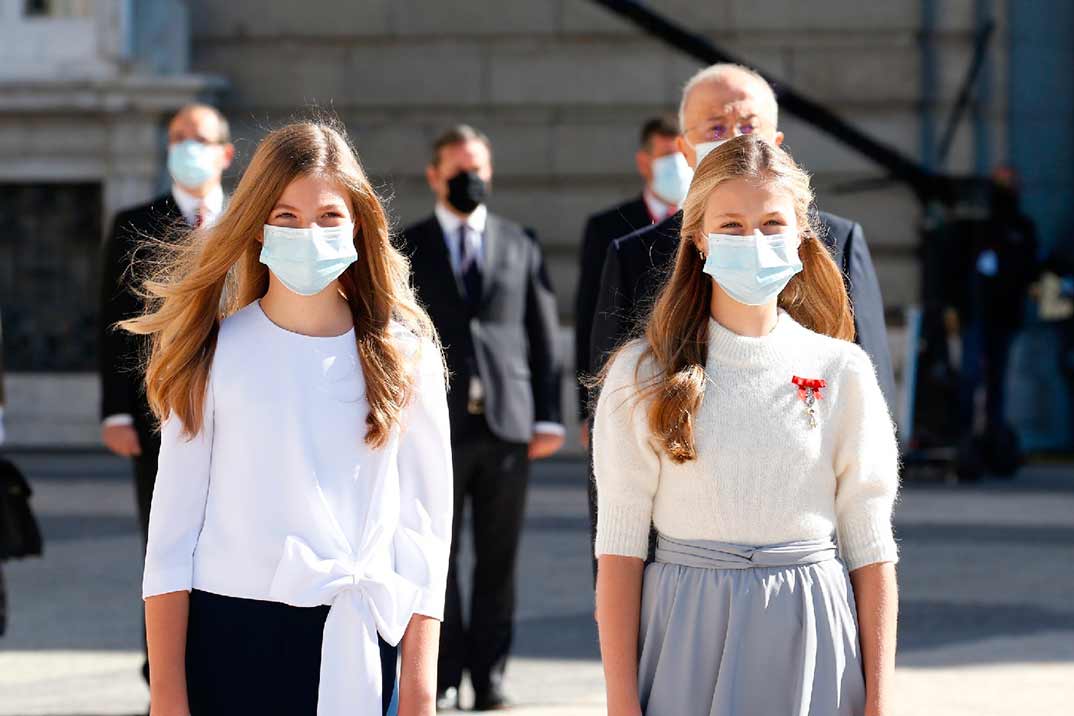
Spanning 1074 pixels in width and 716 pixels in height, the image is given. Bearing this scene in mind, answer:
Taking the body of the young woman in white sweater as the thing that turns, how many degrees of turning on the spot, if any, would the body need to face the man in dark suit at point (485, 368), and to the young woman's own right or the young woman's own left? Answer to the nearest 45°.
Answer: approximately 180°

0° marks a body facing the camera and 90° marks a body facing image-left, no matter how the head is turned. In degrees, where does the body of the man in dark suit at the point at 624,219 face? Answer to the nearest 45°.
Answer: approximately 315°

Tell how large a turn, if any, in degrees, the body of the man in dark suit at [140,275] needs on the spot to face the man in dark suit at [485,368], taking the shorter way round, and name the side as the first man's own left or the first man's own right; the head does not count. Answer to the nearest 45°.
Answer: approximately 90° to the first man's own left

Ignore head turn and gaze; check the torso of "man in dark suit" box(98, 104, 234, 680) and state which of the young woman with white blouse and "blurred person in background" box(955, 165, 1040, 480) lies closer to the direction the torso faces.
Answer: the young woman with white blouse

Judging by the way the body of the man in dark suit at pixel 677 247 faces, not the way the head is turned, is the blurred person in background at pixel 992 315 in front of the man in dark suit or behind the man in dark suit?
behind

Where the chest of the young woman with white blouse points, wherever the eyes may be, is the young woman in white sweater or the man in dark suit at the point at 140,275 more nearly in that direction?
the young woman in white sweater

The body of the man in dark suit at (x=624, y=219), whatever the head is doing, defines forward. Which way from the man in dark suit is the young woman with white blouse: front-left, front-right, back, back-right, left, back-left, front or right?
front-right

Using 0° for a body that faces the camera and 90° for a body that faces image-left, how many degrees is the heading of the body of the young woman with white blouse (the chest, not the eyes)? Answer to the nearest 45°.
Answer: approximately 0°

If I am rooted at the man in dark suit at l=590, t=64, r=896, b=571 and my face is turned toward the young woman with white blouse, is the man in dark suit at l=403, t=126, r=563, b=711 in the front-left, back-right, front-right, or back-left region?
back-right
